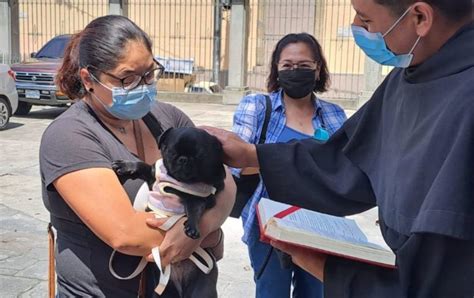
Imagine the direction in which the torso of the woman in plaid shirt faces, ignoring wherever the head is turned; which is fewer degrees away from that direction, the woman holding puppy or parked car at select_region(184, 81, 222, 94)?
the woman holding puppy

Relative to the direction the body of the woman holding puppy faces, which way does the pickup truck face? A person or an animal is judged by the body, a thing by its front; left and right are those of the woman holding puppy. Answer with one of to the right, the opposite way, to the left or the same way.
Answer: to the right

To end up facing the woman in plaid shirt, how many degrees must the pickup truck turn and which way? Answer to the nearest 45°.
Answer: approximately 45° to its left

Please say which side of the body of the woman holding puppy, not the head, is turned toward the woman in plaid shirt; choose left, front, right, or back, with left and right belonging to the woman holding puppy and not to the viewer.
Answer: left

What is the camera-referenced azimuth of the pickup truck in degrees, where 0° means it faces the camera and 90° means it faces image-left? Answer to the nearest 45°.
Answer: approximately 45°

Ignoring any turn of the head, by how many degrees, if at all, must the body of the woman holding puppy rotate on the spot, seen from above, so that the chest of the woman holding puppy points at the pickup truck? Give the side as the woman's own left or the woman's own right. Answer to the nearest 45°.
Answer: approximately 135° to the woman's own left

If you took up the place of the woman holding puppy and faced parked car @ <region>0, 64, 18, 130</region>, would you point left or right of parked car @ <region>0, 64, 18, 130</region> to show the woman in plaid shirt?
right

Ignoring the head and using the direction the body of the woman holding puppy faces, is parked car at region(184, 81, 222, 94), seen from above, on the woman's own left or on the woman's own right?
on the woman's own left

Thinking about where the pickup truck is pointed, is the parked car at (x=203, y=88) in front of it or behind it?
behind

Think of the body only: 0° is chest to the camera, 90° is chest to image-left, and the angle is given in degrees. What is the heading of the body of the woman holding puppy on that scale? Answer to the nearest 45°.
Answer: approximately 315°

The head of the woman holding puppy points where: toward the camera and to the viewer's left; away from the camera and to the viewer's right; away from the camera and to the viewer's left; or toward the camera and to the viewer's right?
toward the camera and to the viewer's right
